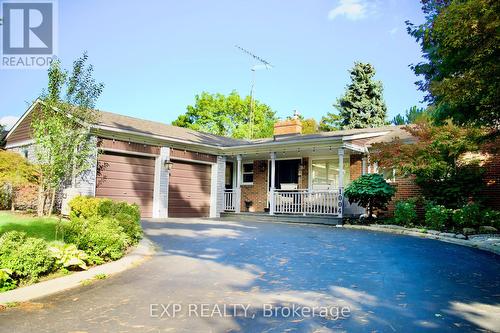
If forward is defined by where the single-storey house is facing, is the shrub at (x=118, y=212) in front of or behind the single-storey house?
in front

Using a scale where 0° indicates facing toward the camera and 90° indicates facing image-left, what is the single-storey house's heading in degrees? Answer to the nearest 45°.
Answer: approximately 0°

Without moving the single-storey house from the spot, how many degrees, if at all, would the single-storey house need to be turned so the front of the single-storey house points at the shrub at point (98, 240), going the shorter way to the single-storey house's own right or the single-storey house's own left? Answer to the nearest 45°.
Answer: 0° — it already faces it

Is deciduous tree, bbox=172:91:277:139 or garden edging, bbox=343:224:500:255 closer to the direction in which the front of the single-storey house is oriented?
the garden edging

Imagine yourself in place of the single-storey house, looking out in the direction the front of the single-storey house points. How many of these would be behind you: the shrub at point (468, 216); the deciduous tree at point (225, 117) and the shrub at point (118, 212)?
1

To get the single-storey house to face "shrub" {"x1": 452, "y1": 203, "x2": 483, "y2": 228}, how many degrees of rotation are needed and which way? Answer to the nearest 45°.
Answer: approximately 45° to its left

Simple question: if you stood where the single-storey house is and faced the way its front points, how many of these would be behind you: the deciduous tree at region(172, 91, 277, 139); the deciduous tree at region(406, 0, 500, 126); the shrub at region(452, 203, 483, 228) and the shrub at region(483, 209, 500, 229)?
1

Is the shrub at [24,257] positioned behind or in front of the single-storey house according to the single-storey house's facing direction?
in front
